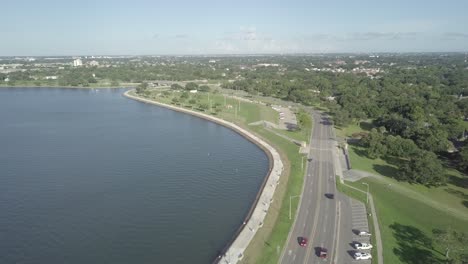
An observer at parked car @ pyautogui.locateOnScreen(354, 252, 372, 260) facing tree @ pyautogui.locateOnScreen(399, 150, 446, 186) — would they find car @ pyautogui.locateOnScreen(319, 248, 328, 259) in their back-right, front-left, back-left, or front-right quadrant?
back-left

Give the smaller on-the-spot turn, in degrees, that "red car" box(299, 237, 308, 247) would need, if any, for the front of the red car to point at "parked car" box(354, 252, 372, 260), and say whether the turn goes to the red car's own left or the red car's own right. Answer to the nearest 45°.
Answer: approximately 90° to the red car's own left

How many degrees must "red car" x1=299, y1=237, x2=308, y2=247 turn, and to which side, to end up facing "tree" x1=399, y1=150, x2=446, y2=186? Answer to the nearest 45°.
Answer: approximately 135° to its left

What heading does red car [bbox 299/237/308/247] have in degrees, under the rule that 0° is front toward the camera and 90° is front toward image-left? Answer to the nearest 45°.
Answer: approximately 0°

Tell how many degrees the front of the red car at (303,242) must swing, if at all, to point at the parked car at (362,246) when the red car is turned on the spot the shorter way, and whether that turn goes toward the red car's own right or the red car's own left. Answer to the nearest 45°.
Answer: approximately 90° to the red car's own left

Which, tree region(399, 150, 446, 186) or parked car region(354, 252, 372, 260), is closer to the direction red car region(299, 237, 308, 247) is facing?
the parked car

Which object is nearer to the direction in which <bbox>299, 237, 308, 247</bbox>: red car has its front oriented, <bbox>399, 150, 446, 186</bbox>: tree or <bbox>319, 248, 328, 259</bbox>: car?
the car

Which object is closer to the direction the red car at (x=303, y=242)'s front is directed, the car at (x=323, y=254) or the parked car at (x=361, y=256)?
the car

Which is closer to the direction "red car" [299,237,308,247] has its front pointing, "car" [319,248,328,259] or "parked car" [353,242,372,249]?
the car
